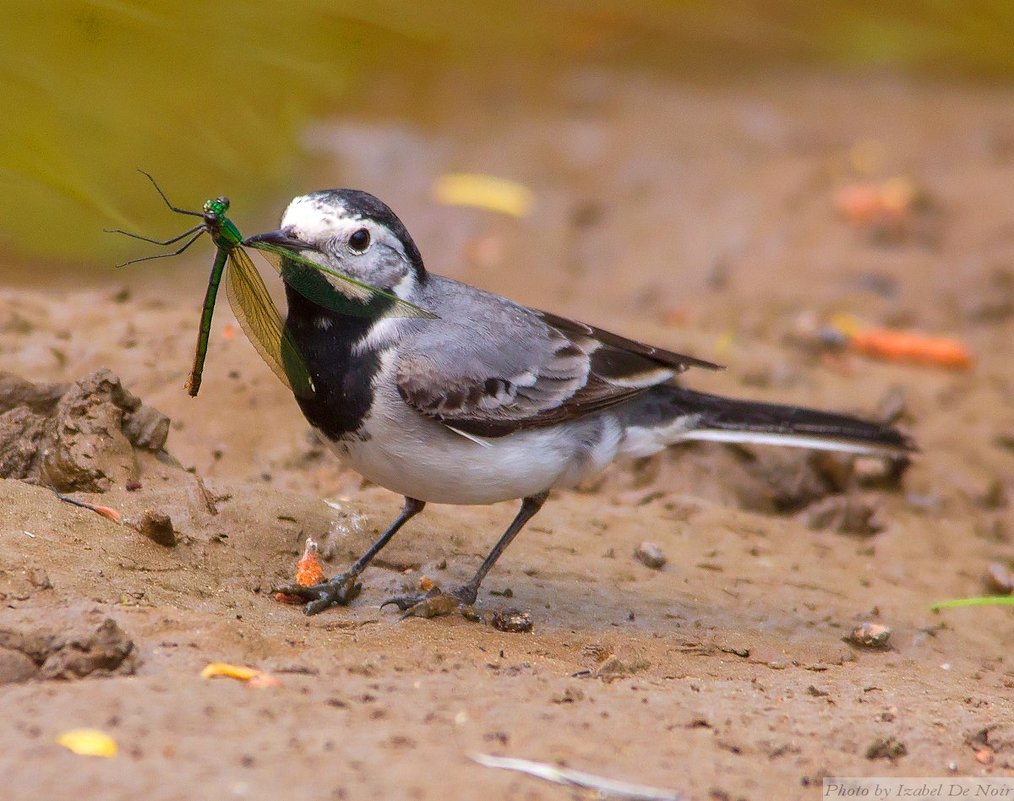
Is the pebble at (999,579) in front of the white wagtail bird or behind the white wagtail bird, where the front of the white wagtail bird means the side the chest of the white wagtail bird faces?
behind

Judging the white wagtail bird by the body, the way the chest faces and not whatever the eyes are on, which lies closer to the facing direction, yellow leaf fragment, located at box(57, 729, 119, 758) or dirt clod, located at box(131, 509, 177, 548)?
the dirt clod

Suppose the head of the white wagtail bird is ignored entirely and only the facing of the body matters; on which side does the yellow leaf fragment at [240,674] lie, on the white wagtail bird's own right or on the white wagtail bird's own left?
on the white wagtail bird's own left

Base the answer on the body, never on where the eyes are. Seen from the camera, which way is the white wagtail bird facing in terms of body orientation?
to the viewer's left

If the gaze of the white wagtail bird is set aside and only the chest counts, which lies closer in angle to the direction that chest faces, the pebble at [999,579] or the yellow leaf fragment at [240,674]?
the yellow leaf fragment

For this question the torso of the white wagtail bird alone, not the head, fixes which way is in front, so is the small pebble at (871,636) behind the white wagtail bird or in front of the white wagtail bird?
behind

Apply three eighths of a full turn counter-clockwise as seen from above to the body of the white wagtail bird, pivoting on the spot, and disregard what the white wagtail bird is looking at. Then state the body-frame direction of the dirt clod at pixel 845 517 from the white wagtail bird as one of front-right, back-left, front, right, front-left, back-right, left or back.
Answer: left

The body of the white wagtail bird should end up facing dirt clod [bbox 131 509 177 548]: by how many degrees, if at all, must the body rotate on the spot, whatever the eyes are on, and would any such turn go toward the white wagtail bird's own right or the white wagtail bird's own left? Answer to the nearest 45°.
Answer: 0° — it already faces it

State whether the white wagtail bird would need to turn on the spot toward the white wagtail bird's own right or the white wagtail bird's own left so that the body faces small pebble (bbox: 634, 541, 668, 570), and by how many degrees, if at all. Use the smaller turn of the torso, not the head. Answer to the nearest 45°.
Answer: approximately 135° to the white wagtail bird's own right

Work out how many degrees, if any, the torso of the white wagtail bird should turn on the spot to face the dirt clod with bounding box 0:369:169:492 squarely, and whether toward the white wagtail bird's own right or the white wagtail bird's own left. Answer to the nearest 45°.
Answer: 0° — it already faces it

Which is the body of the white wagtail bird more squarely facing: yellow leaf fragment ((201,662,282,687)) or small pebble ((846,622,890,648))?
the yellow leaf fragment
